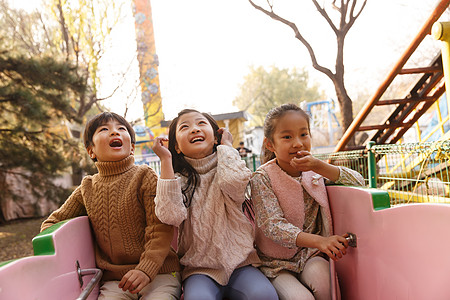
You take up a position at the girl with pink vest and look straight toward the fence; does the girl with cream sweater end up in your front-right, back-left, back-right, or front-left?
back-left

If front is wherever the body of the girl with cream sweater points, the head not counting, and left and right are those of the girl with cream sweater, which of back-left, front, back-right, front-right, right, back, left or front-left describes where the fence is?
back-left

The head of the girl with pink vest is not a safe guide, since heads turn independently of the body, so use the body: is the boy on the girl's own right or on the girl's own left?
on the girl's own right

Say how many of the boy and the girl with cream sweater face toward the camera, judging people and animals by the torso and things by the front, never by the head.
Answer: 2

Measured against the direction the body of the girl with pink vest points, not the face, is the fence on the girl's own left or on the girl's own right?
on the girl's own left

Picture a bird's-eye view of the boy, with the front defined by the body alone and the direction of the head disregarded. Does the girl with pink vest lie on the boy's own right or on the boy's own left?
on the boy's own left
